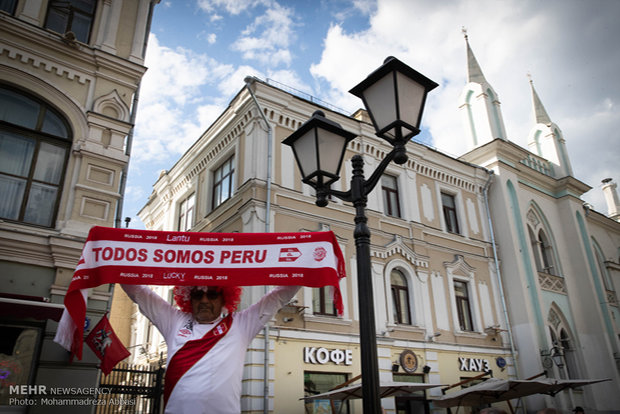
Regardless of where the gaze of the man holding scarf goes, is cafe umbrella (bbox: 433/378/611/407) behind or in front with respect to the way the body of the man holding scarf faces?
behind

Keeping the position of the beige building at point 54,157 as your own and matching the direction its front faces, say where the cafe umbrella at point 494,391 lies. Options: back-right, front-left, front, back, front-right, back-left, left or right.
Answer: front-left

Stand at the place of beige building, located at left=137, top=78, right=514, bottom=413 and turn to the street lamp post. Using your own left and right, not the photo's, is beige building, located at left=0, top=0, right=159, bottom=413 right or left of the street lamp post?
right

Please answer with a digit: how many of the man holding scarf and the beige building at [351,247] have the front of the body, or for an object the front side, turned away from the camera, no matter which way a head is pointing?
0

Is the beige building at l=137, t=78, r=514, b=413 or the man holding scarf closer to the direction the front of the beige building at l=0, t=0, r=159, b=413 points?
the man holding scarf

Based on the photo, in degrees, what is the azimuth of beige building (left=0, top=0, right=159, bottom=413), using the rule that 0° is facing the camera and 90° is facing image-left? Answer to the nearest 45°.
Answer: approximately 315°

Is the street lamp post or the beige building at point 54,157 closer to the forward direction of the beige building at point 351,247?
the street lamp post

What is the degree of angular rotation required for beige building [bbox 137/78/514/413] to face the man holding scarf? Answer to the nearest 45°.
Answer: approximately 45° to its right
